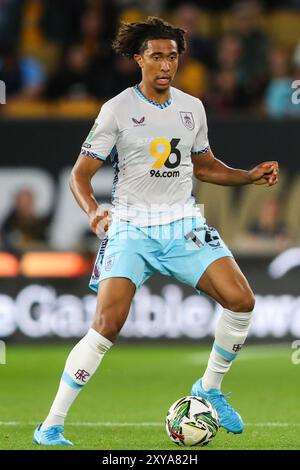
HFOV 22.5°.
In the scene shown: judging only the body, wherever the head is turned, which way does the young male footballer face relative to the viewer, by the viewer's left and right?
facing the viewer and to the right of the viewer
